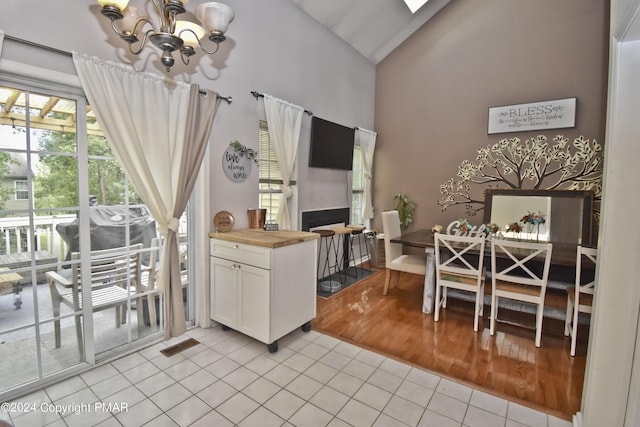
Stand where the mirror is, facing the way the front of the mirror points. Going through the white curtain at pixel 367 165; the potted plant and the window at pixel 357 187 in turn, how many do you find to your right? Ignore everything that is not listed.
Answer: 3

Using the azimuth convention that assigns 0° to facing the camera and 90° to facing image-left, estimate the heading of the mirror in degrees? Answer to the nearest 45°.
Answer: approximately 0°

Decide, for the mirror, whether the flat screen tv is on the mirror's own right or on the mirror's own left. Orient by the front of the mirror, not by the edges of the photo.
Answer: on the mirror's own right

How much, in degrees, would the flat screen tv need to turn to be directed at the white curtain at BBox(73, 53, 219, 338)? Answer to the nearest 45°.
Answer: approximately 90° to its right

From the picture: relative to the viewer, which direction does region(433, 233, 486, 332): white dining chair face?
away from the camera

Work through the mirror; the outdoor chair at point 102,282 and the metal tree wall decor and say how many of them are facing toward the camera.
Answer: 2

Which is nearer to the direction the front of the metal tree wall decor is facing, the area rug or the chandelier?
the chandelier

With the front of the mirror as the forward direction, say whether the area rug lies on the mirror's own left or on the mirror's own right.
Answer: on the mirror's own right

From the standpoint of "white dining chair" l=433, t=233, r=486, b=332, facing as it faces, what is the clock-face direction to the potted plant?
The potted plant is roughly at 11 o'clock from the white dining chair.

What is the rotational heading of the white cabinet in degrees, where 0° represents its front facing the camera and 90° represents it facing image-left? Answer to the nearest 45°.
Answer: approximately 45°

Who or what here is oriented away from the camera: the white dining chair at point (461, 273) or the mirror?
the white dining chair

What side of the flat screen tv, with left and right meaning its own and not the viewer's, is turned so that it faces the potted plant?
left

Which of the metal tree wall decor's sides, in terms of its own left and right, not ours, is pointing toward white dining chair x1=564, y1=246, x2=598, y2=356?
front

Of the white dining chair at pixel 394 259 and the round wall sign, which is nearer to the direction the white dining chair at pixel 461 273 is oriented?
the white dining chair

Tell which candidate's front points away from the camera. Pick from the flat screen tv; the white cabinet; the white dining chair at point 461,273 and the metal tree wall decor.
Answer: the white dining chair

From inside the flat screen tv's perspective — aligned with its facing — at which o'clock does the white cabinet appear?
The white cabinet is roughly at 2 o'clock from the flat screen tv.

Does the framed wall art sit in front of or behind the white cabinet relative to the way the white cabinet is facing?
behind

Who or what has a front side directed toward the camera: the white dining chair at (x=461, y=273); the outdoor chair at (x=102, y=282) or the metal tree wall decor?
the metal tree wall decor
